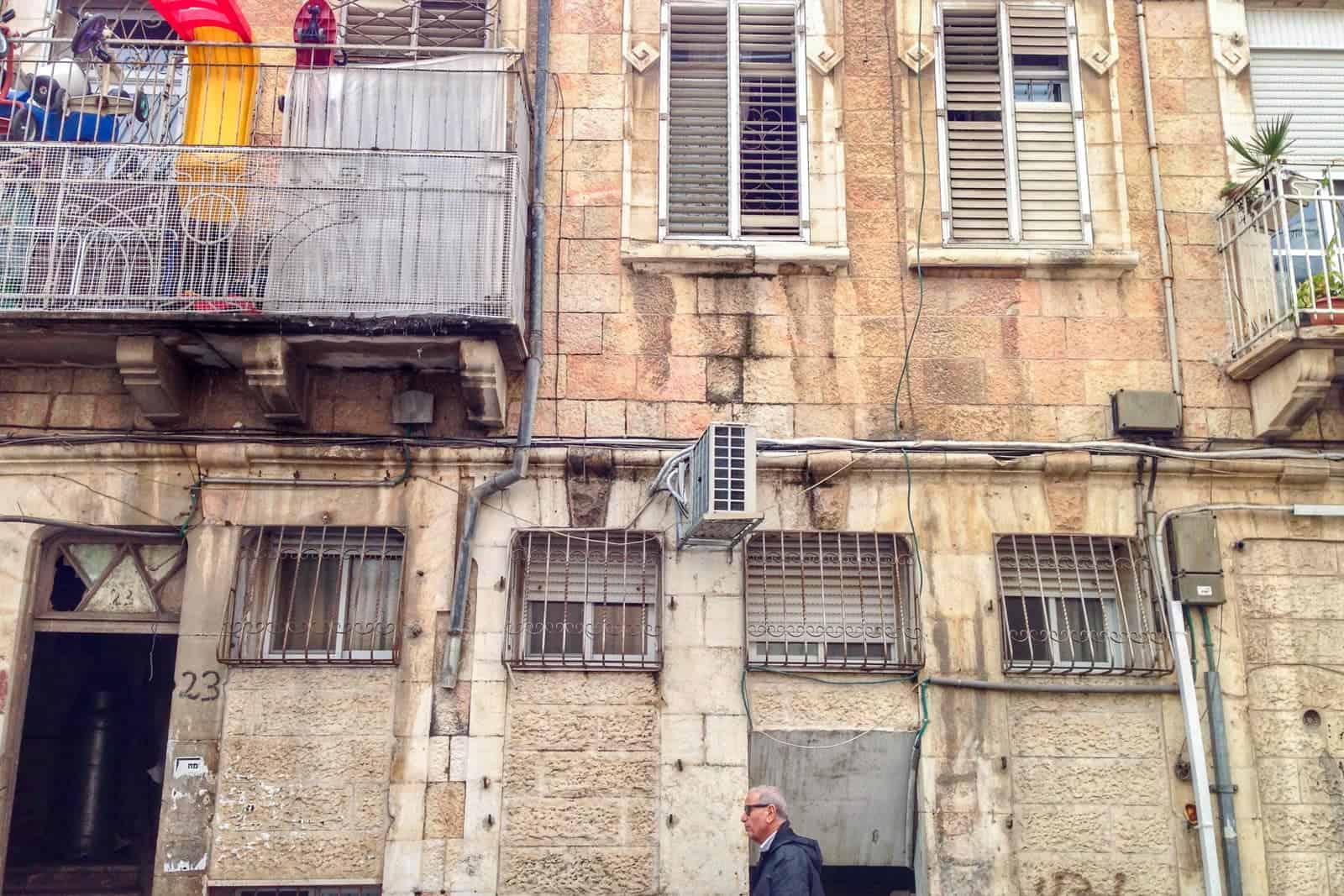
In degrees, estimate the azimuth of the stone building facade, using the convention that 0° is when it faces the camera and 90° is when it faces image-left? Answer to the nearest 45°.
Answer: approximately 0°

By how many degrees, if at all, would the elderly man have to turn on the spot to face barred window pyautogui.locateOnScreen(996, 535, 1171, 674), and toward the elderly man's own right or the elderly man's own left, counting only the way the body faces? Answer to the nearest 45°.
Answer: approximately 135° to the elderly man's own right

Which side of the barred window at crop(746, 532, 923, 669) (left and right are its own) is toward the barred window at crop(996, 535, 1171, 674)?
left

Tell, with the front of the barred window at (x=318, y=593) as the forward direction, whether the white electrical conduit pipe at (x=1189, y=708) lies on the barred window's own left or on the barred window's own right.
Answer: on the barred window's own left

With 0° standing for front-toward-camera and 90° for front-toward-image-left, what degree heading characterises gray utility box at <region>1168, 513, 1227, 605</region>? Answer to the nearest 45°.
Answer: approximately 0°

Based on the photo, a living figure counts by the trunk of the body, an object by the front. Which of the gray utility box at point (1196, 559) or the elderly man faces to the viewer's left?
the elderly man

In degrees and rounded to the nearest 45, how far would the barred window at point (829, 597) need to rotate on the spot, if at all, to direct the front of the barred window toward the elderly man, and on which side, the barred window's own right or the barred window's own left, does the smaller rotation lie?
0° — it already faces them

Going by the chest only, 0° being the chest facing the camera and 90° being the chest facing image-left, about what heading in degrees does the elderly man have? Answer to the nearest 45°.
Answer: approximately 90°

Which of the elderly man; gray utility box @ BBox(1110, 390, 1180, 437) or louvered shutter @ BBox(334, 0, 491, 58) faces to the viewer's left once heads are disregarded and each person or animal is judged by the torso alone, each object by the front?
the elderly man
